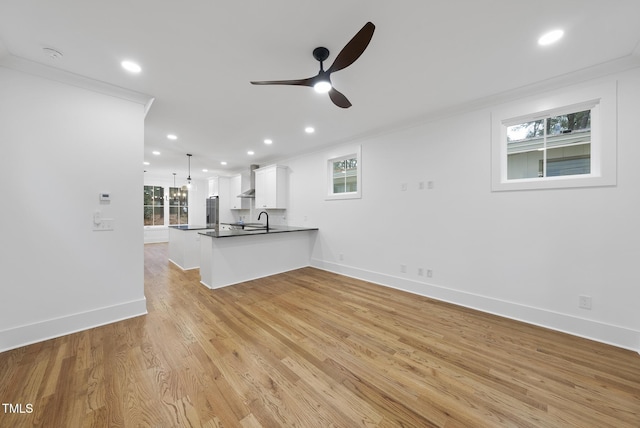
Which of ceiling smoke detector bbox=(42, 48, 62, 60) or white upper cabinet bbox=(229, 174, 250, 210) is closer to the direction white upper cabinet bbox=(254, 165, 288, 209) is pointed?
the ceiling smoke detector

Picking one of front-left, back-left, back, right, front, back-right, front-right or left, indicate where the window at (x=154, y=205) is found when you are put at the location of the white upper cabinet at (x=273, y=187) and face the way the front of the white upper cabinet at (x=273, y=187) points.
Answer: right

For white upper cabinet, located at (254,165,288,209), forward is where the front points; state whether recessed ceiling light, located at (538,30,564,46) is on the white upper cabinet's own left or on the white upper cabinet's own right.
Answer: on the white upper cabinet's own left

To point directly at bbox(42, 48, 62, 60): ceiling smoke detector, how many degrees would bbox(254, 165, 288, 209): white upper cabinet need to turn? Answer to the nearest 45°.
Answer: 0° — it already faces it

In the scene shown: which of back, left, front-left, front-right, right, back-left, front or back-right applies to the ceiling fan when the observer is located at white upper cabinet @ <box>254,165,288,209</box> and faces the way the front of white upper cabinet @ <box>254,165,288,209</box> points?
front-left

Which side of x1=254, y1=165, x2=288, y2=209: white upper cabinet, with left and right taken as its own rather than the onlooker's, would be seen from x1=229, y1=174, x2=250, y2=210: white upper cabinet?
right

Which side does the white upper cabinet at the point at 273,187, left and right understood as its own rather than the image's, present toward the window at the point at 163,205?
right

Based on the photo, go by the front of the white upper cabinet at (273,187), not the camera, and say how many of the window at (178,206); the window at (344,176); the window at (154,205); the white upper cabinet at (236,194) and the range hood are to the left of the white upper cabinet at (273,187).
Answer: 1

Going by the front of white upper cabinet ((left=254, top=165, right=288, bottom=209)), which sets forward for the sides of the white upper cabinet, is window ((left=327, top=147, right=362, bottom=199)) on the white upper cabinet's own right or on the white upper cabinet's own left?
on the white upper cabinet's own left

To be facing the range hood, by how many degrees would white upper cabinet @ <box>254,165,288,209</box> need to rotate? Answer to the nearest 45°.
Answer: approximately 90° to its right

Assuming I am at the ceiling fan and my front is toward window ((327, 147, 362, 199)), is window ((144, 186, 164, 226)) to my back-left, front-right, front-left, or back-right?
front-left

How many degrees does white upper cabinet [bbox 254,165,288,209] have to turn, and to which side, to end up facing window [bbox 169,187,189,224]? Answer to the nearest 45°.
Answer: approximately 90° to its right

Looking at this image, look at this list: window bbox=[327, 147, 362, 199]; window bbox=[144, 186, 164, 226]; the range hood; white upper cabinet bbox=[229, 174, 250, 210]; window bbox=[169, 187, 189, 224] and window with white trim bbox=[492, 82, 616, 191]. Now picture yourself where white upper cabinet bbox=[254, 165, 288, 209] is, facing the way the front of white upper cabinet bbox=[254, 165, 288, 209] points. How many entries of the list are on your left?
2

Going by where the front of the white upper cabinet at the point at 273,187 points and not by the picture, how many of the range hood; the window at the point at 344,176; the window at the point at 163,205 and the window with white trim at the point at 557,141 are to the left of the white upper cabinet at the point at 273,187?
2
